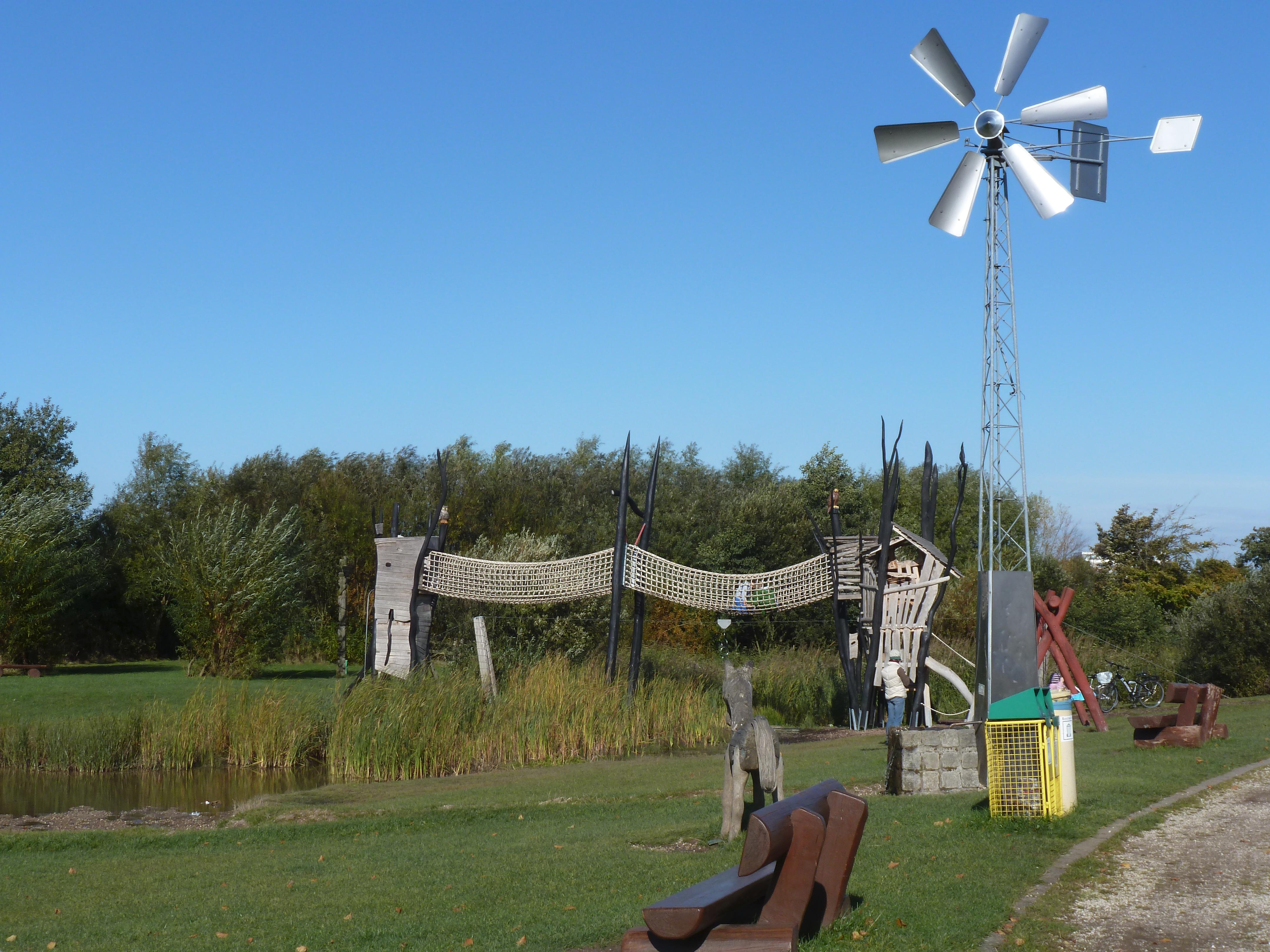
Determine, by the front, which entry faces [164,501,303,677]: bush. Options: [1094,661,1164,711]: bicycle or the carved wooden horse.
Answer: the bicycle

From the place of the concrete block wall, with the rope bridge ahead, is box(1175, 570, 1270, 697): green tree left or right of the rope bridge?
right

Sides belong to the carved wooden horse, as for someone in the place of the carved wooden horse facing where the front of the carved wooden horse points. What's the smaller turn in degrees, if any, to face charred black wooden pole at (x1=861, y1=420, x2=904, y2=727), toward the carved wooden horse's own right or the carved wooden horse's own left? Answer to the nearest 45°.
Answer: approximately 135° to the carved wooden horse's own right

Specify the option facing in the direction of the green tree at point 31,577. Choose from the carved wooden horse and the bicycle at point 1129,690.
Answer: the bicycle

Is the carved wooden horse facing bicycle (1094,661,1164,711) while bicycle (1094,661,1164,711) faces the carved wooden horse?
no

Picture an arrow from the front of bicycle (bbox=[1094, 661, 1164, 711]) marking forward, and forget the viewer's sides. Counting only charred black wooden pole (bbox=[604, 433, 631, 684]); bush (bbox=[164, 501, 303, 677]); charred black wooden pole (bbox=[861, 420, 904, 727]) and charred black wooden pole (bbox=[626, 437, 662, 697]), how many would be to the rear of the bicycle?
0

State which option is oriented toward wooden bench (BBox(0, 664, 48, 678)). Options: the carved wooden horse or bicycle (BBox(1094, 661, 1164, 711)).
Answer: the bicycle

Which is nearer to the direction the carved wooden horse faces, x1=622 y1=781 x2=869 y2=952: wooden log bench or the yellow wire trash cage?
the wooden log bench

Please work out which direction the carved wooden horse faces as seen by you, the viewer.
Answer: facing the viewer and to the left of the viewer

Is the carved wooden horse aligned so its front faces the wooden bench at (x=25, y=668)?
no

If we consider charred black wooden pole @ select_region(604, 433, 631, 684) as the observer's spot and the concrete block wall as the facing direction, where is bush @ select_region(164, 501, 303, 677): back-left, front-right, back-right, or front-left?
back-right

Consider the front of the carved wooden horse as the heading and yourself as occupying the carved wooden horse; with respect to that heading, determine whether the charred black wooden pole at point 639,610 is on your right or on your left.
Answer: on your right

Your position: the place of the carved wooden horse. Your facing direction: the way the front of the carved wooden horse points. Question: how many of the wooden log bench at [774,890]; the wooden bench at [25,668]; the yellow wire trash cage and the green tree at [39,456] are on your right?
2

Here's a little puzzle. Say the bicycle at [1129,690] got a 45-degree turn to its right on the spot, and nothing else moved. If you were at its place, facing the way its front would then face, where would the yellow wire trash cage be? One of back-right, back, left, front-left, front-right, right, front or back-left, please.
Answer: back-left

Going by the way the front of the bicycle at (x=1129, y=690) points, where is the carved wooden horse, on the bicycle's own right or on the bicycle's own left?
on the bicycle's own left

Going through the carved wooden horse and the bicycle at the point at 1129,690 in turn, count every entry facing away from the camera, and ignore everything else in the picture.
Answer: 0

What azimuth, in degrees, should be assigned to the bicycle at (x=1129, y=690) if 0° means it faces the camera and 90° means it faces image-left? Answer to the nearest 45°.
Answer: approximately 90°
